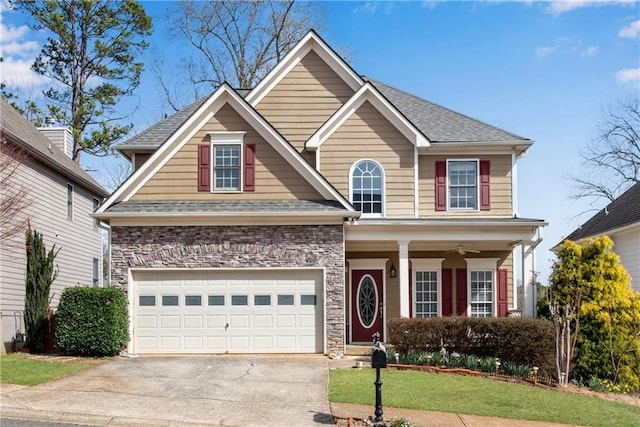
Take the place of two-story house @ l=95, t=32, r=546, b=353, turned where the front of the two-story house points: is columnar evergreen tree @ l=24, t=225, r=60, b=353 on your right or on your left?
on your right

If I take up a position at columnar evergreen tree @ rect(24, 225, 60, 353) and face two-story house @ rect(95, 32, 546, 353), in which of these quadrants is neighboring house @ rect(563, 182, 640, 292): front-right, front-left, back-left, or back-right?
front-left

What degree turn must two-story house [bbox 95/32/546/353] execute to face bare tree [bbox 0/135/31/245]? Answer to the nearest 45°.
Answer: approximately 90° to its right

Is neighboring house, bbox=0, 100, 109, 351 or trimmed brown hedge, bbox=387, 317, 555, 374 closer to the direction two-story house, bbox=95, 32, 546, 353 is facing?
the trimmed brown hedge

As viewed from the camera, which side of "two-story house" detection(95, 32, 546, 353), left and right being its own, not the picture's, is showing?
front

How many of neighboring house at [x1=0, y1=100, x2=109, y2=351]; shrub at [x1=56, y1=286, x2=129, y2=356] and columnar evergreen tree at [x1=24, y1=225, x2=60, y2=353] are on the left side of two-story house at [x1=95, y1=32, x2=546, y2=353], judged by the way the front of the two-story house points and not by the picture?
0

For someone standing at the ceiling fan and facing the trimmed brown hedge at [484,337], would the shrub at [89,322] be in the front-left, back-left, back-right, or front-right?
front-right

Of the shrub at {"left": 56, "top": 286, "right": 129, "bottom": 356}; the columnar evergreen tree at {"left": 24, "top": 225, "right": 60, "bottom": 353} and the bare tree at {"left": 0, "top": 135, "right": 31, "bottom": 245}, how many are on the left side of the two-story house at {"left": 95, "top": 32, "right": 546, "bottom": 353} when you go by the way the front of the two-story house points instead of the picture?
0

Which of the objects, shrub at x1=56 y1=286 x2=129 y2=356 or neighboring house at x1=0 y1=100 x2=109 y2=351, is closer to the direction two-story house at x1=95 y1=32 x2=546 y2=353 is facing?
the shrub

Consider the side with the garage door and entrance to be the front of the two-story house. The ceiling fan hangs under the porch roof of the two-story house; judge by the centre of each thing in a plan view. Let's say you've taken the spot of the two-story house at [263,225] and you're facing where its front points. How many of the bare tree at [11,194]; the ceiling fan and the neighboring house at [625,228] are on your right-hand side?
1

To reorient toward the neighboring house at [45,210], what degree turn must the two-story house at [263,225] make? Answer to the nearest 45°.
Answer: approximately 135° to its right

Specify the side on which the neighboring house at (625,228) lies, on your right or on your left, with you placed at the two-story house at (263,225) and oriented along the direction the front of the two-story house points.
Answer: on your left

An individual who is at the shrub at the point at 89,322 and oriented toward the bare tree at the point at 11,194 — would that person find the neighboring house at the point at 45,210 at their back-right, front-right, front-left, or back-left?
front-right
